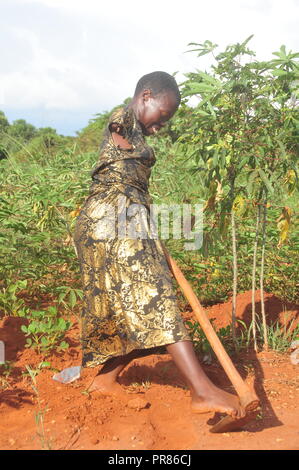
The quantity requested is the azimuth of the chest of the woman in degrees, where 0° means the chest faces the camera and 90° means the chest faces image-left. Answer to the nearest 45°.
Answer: approximately 270°

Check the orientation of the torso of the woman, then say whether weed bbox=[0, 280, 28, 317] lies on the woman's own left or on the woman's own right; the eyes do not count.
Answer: on the woman's own left

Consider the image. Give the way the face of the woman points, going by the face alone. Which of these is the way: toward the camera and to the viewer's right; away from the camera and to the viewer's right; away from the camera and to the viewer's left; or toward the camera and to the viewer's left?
toward the camera and to the viewer's right

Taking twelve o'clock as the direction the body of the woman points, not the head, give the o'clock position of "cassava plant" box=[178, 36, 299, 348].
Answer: The cassava plant is roughly at 11 o'clock from the woman.

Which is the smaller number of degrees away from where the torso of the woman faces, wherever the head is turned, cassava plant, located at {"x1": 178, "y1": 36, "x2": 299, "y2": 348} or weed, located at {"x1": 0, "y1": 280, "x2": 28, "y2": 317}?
the cassava plant
